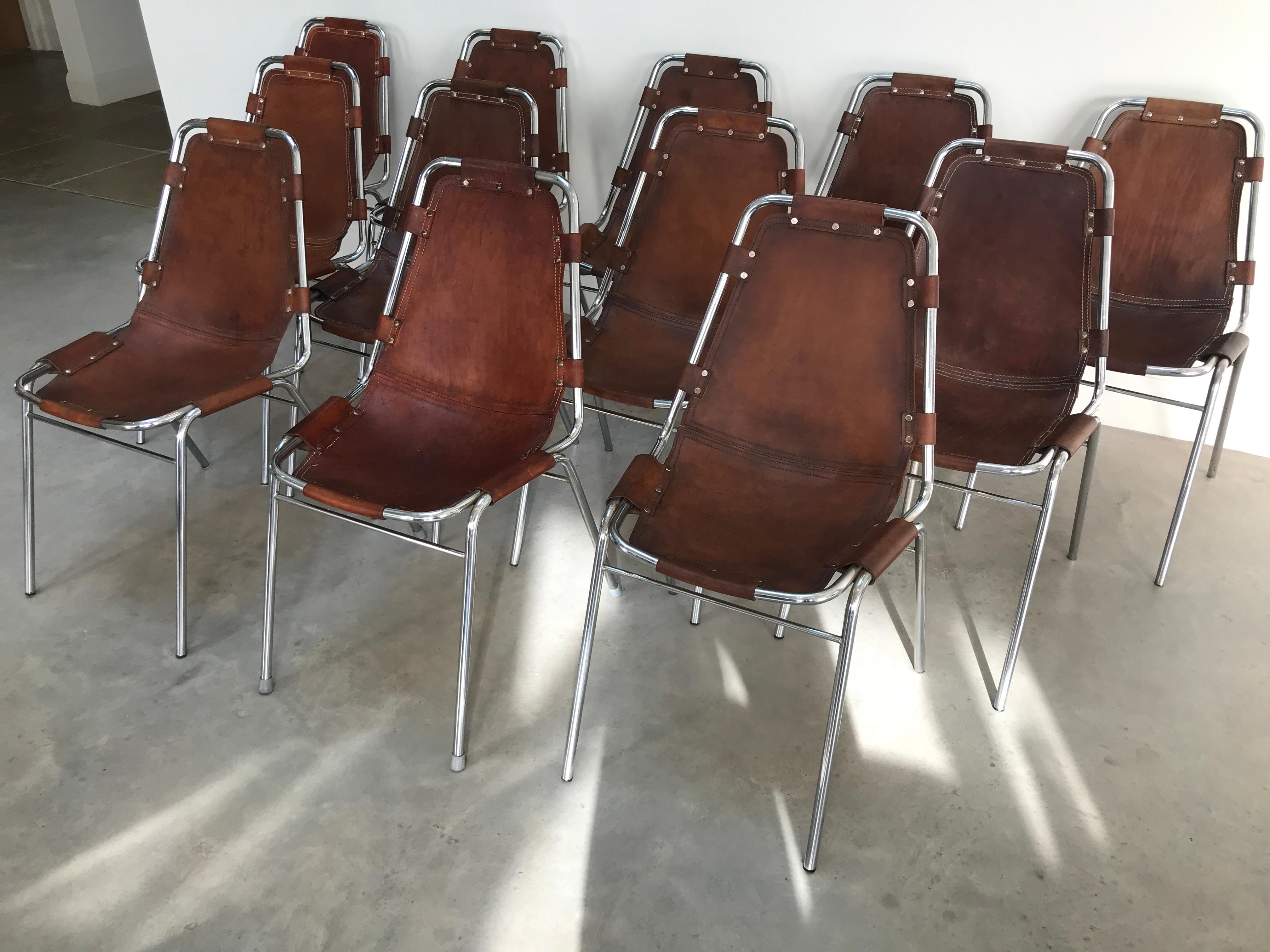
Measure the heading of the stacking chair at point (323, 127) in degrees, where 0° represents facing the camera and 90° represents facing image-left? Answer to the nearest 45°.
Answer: approximately 45°

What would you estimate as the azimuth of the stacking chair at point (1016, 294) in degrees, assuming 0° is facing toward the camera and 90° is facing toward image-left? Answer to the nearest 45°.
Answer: approximately 45°

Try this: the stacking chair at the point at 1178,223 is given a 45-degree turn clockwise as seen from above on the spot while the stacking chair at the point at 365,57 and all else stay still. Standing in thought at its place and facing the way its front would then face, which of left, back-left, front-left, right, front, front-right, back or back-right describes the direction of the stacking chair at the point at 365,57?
front

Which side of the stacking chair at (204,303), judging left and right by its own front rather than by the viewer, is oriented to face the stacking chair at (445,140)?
back

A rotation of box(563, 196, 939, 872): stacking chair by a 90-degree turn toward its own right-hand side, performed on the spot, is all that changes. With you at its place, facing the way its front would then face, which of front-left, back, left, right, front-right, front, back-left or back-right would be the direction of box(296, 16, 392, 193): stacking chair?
front

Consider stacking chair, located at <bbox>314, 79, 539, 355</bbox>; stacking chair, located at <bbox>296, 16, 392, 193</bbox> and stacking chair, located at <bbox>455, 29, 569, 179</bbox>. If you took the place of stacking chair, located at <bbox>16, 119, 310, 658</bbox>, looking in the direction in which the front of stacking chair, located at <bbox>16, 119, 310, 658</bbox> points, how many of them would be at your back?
3

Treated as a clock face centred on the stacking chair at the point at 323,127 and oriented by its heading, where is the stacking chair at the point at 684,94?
the stacking chair at the point at 684,94 is roughly at 8 o'clock from the stacking chair at the point at 323,127.

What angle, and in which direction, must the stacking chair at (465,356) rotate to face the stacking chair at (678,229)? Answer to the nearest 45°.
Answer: approximately 180°

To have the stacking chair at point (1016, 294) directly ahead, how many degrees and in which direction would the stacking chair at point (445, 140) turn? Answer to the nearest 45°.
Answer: approximately 90° to its left

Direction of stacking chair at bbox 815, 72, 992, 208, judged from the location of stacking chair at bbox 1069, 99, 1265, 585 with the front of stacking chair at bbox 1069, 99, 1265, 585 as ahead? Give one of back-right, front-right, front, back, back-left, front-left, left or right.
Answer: front-right

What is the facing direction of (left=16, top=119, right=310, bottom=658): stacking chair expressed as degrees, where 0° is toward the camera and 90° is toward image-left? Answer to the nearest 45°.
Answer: approximately 45°
